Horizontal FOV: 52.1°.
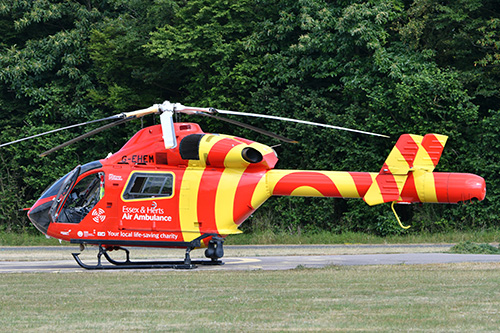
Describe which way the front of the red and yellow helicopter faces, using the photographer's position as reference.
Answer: facing to the left of the viewer
